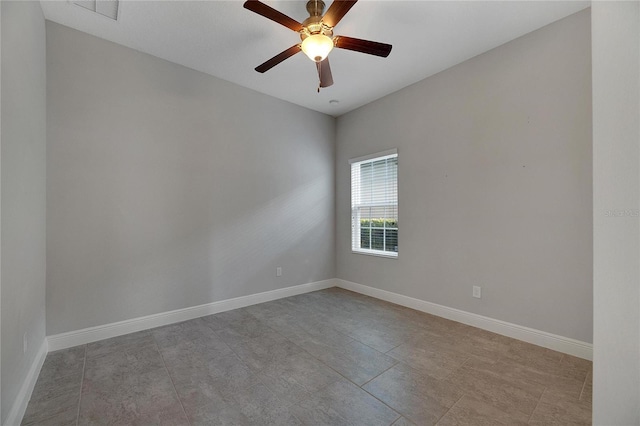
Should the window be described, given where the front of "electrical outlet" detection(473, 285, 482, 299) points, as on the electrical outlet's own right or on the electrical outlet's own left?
on the electrical outlet's own right

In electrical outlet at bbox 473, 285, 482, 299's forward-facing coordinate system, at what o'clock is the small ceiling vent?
The small ceiling vent is roughly at 12 o'clock from the electrical outlet.

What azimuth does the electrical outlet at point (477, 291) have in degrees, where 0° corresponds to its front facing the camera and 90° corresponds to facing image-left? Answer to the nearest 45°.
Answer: approximately 45°

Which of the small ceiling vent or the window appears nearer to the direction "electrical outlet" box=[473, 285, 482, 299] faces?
the small ceiling vent
